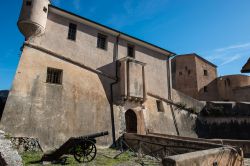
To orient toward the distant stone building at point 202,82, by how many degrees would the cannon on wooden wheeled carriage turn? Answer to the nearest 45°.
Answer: approximately 45° to its left

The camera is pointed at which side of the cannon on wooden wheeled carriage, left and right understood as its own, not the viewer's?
right

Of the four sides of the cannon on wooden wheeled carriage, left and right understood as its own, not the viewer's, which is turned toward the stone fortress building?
left

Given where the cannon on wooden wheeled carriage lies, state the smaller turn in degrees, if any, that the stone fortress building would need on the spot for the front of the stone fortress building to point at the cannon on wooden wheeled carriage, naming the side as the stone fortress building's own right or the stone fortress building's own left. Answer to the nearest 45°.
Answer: approximately 45° to the stone fortress building's own right

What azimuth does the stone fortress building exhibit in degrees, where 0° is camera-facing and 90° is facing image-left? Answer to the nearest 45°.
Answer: approximately 315°
